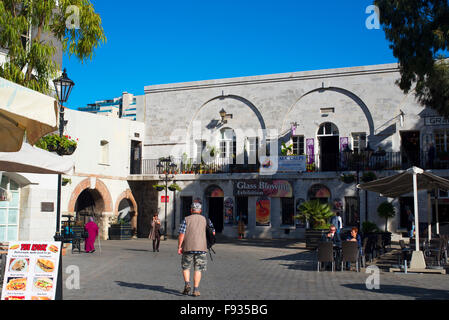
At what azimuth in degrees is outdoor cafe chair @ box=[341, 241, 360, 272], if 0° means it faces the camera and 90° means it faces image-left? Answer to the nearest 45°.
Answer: approximately 180°

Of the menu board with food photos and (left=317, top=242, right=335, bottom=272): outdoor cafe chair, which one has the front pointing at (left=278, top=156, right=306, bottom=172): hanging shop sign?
the outdoor cafe chair

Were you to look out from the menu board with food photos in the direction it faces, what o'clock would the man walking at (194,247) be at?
The man walking is roughly at 8 o'clock from the menu board with food photos.

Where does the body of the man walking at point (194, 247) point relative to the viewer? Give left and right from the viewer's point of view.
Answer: facing away from the viewer

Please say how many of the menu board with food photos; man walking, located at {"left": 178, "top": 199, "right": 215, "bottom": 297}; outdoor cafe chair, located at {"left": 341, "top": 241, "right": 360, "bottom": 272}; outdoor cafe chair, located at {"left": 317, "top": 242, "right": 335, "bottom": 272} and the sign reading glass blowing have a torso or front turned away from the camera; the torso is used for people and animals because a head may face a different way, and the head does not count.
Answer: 3

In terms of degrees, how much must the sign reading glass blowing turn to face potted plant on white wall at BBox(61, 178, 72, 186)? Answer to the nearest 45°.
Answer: approximately 45° to its right

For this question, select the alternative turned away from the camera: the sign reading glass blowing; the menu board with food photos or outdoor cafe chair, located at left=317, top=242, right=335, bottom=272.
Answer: the outdoor cafe chair

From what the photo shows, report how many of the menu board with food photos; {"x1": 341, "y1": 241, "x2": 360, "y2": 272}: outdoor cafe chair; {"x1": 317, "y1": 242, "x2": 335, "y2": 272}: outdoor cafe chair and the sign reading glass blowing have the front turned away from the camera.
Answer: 2

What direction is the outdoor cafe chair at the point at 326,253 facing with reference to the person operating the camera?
facing away from the viewer

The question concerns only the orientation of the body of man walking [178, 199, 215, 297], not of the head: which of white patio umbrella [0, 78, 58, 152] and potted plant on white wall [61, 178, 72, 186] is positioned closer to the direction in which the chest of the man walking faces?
the potted plant on white wall

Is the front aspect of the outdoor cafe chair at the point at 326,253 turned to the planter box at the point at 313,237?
yes

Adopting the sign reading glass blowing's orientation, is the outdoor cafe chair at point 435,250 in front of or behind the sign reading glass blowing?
in front

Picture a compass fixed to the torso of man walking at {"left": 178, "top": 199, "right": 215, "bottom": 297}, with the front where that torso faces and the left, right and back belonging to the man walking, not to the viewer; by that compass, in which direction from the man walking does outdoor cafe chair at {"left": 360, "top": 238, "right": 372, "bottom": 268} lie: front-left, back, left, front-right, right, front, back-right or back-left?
front-right

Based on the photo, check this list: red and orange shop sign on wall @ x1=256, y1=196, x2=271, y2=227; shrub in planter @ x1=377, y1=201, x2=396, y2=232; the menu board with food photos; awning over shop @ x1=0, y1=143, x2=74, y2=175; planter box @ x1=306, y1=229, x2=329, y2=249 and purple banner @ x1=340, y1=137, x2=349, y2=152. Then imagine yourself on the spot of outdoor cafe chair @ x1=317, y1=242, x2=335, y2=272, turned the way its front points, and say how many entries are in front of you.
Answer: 4

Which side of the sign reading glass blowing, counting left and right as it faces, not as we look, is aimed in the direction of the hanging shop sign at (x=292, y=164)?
left

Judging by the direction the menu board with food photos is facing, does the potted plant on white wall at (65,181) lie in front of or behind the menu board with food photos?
behind

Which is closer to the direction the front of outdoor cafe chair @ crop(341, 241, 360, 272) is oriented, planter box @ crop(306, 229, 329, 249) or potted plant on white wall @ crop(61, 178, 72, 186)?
the planter box
